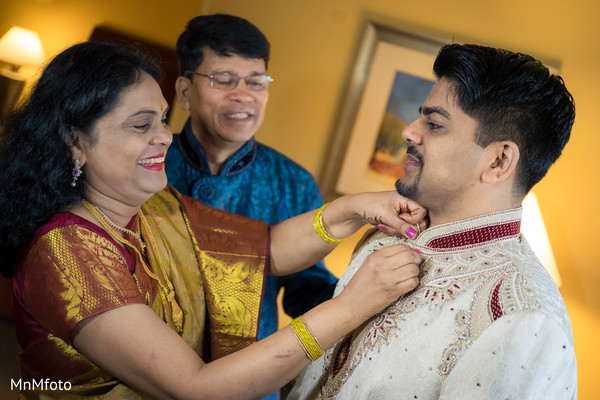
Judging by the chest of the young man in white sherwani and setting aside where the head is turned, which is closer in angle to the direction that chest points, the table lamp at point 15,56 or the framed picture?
the table lamp

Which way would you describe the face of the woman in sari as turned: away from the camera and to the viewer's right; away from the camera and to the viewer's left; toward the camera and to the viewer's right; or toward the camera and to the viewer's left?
toward the camera and to the viewer's right

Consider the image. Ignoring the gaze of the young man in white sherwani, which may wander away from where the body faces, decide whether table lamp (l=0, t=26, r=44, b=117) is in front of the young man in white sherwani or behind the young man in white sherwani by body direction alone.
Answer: in front

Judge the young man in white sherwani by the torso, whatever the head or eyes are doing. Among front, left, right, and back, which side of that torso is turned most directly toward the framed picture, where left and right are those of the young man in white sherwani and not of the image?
right

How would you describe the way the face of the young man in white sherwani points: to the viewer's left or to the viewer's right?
to the viewer's left

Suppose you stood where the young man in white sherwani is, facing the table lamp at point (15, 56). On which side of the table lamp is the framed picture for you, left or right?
right

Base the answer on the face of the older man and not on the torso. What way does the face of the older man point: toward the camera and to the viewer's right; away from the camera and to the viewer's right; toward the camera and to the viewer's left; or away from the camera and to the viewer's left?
toward the camera and to the viewer's right

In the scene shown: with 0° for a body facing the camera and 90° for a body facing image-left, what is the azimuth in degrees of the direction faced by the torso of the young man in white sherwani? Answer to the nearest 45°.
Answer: approximately 90°

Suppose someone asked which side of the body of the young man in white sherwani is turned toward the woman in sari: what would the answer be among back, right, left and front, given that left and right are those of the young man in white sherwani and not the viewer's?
front

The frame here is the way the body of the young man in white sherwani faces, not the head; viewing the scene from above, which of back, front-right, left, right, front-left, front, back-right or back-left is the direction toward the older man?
front-right
